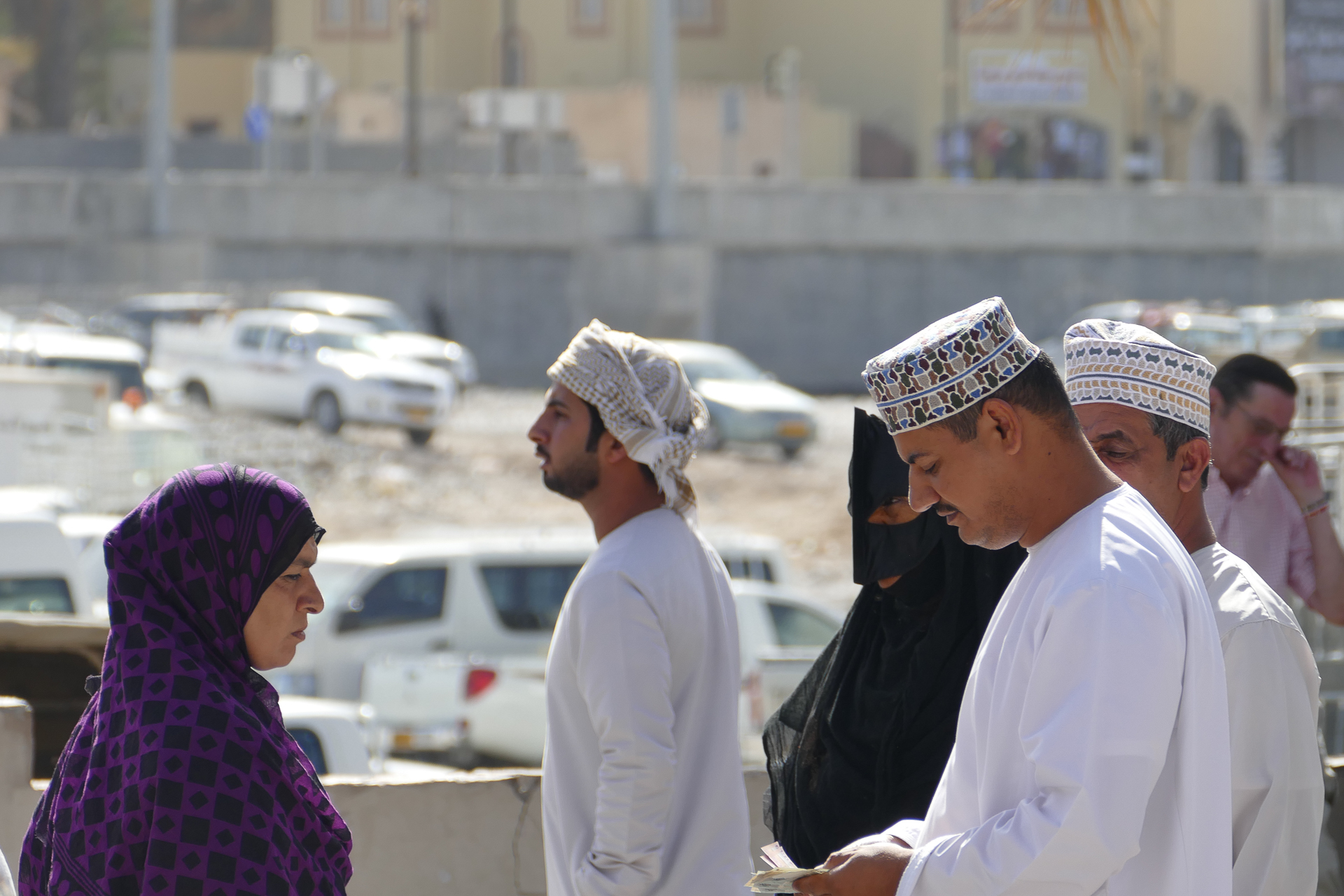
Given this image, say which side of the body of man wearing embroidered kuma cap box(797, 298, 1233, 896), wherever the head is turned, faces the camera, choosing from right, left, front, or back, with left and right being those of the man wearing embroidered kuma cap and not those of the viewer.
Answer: left

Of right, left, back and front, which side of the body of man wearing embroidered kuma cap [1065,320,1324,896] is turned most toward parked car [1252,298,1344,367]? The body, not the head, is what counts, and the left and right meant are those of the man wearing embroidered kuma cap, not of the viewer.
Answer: right

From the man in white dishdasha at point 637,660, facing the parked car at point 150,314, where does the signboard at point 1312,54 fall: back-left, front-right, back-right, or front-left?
front-right

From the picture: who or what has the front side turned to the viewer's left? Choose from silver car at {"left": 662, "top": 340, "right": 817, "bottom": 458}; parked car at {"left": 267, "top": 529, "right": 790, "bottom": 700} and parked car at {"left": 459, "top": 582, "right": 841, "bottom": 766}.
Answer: parked car at {"left": 267, "top": 529, "right": 790, "bottom": 700}

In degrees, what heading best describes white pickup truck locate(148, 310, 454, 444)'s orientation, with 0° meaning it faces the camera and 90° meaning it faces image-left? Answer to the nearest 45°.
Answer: approximately 315°

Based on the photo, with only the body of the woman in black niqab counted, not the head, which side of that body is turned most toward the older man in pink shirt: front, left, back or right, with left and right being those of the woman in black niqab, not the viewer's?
back

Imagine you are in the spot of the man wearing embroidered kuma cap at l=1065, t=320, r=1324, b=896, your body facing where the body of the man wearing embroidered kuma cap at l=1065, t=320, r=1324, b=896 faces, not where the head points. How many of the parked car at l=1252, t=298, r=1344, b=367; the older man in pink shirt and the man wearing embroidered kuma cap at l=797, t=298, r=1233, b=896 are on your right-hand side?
2

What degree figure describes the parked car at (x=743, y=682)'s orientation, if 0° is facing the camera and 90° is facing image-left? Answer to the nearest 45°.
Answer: approximately 225°

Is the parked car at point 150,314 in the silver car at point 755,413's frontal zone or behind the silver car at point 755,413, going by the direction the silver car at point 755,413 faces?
behind

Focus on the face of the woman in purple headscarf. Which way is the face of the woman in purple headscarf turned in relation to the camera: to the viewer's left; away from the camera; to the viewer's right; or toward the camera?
to the viewer's right

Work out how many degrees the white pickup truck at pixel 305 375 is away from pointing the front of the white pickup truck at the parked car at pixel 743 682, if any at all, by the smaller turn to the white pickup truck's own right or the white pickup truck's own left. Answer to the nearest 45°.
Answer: approximately 45° to the white pickup truck's own right

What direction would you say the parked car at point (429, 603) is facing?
to the viewer's left

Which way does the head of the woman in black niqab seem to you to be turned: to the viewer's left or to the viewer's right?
to the viewer's left
